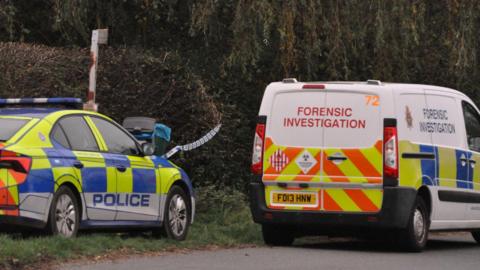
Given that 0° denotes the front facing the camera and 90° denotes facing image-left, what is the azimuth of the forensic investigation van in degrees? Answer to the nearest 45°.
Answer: approximately 225°

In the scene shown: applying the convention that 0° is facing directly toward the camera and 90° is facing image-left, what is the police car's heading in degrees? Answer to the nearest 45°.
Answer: approximately 225°

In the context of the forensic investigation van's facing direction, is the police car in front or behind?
behind
